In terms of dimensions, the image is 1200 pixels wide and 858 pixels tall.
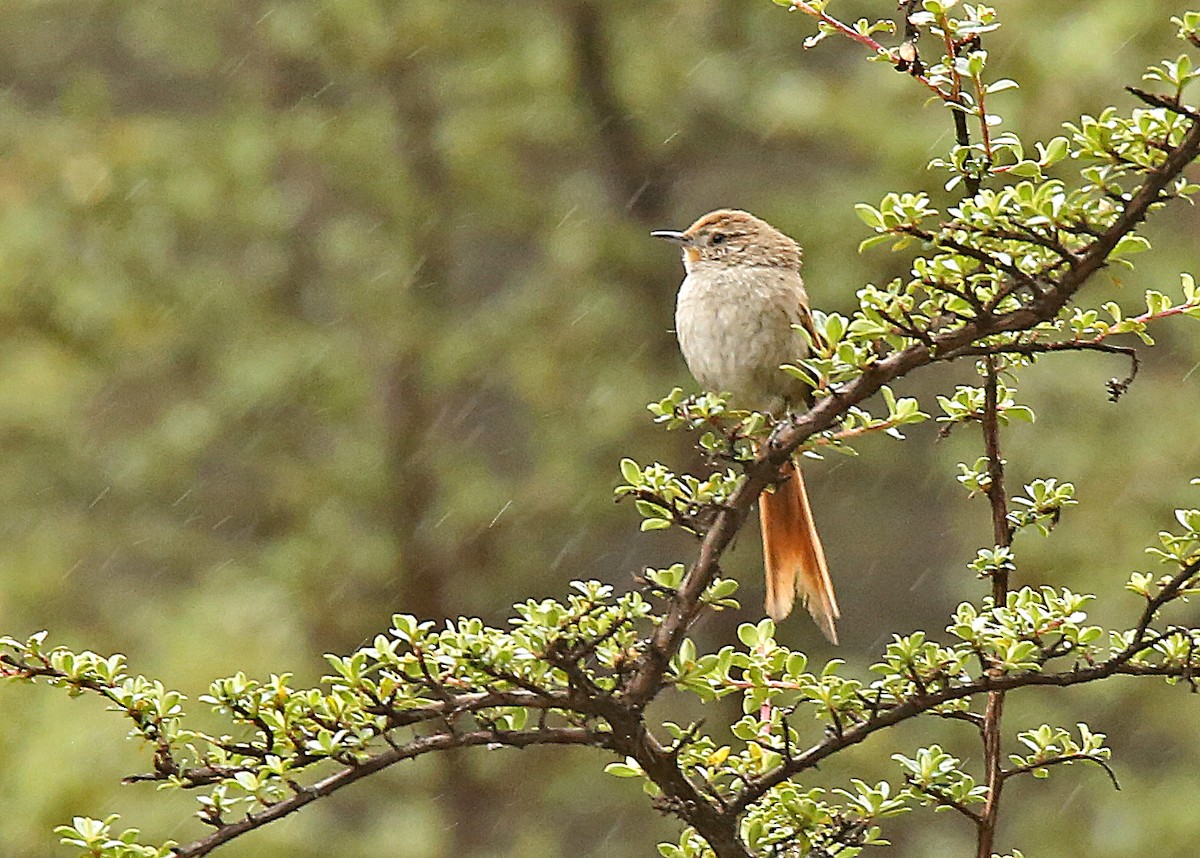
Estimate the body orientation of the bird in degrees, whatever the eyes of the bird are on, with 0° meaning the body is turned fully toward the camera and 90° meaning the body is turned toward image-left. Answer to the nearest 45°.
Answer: approximately 45°
